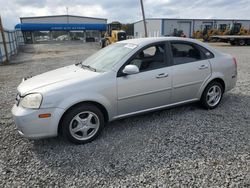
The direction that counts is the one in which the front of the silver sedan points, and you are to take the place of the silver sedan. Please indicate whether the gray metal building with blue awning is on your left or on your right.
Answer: on your right

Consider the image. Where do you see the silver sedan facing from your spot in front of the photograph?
facing the viewer and to the left of the viewer

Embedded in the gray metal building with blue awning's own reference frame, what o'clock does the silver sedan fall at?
The silver sedan is roughly at 12 o'clock from the gray metal building with blue awning.

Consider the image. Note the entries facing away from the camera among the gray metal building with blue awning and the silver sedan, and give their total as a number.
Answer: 0
